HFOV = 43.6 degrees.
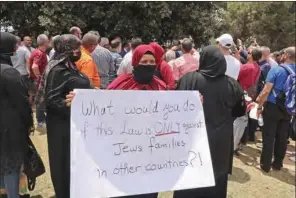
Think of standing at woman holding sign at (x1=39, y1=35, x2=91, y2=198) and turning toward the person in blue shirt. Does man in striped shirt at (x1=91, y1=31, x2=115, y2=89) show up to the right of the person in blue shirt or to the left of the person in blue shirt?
left

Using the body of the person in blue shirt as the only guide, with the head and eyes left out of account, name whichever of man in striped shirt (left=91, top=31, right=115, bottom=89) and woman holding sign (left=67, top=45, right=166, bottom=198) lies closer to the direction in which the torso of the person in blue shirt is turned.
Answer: the man in striped shirt

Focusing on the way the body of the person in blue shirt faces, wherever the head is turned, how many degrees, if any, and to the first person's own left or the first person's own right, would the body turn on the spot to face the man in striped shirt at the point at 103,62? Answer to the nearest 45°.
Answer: approximately 45° to the first person's own left

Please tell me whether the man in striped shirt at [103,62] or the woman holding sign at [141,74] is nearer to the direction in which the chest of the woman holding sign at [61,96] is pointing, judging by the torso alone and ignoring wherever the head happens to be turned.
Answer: the woman holding sign

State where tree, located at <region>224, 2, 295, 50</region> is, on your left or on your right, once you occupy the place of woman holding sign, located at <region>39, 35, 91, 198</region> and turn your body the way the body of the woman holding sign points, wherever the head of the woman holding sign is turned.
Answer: on your left

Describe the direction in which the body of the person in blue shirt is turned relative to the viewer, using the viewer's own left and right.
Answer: facing away from the viewer and to the left of the viewer

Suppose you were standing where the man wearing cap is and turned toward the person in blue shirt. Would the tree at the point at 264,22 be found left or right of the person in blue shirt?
left
